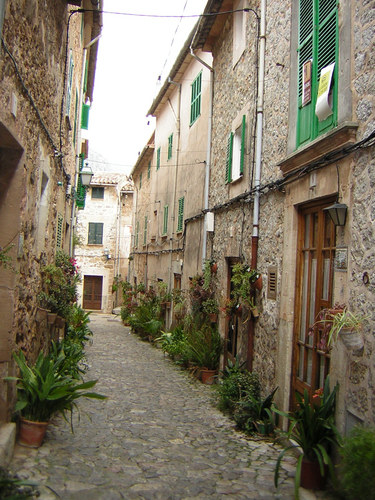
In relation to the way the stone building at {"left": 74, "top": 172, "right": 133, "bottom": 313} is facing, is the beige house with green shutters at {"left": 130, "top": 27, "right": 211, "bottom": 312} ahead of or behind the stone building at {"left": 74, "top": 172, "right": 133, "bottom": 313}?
ahead

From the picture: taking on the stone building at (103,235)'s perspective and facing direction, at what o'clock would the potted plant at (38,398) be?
The potted plant is roughly at 12 o'clock from the stone building.

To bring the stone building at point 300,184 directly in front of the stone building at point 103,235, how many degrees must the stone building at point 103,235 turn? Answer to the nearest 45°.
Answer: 0° — it already faces it

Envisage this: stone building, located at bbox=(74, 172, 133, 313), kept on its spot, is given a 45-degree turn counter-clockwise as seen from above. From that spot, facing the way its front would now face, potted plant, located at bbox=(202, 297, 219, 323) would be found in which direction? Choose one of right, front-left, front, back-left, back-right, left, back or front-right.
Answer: front-right

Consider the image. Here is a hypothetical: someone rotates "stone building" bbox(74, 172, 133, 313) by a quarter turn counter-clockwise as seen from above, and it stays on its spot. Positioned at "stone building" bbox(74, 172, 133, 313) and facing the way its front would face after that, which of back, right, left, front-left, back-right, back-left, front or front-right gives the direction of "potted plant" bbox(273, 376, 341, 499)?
right

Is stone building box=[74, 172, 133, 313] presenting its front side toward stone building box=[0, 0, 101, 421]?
yes

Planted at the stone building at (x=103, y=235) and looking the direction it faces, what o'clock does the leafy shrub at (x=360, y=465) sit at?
The leafy shrub is roughly at 12 o'clock from the stone building.

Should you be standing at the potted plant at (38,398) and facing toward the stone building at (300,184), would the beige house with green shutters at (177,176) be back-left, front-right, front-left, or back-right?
front-left

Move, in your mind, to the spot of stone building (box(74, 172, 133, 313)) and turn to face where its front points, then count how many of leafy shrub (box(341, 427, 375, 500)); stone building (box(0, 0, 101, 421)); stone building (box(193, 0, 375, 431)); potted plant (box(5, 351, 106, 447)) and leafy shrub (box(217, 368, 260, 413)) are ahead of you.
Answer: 5

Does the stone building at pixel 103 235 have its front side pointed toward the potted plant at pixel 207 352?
yes

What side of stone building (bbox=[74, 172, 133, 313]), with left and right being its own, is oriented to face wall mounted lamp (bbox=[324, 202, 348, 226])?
front

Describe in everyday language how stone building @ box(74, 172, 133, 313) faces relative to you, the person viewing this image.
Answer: facing the viewer

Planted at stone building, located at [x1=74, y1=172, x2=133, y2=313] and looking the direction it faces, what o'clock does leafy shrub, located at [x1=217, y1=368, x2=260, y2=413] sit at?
The leafy shrub is roughly at 12 o'clock from the stone building.
